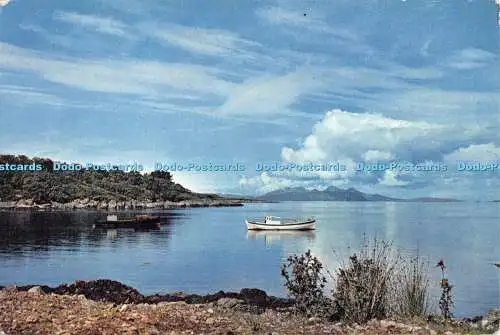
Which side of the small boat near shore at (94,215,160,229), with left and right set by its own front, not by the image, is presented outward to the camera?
left

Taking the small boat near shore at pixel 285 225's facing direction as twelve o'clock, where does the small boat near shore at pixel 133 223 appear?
the small boat near shore at pixel 133 223 is roughly at 1 o'clock from the small boat near shore at pixel 285 225.

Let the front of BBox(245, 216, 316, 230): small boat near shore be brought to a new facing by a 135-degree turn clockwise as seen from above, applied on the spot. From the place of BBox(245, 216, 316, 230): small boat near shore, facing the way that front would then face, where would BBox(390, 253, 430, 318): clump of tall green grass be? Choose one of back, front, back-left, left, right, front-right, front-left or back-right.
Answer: back-right

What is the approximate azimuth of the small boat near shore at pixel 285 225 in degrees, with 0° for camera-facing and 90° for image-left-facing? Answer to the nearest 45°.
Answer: approximately 90°

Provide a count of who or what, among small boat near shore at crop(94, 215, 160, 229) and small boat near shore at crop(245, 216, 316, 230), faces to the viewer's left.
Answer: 2

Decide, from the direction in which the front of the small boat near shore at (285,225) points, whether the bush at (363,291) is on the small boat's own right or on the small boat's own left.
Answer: on the small boat's own left

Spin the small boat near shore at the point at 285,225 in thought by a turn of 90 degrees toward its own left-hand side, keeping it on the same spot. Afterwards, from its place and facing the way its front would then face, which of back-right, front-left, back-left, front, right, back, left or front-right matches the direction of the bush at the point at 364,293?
front
